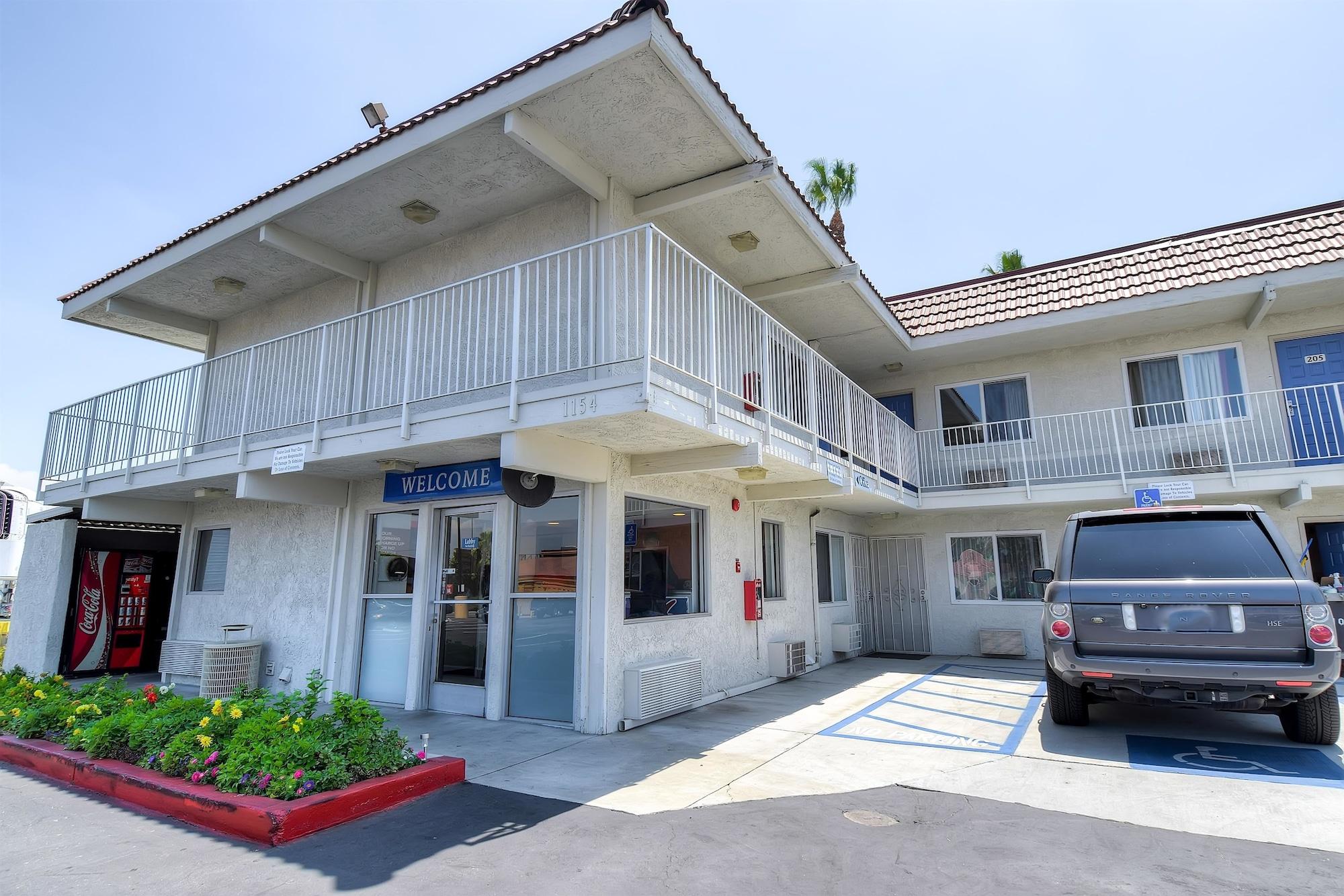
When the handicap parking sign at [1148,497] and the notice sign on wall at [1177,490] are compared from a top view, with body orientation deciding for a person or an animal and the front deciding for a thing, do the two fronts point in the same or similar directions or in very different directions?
same or similar directions

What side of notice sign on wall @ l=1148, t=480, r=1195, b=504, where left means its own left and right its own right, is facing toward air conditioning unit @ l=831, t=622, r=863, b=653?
right

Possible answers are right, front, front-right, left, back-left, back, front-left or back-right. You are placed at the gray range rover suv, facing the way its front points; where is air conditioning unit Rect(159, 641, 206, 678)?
left

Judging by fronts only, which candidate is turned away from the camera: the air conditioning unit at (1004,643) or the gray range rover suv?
the gray range rover suv

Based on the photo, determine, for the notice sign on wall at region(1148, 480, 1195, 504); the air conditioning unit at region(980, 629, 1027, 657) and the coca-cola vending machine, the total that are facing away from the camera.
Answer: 0

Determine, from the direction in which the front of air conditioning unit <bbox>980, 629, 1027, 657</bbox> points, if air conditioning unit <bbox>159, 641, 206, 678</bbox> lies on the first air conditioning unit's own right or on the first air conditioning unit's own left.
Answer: on the first air conditioning unit's own right

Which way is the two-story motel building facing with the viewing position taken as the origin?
facing the viewer and to the left of the viewer

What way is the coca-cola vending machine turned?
toward the camera

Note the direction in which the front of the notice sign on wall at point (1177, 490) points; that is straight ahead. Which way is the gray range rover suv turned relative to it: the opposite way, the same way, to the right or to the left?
the opposite way

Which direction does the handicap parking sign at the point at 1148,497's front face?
toward the camera

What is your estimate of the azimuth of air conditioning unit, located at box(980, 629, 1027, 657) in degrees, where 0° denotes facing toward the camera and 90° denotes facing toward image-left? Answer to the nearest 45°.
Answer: approximately 0°

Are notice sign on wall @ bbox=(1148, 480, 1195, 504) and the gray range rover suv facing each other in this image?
yes

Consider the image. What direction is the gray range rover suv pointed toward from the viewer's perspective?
away from the camera

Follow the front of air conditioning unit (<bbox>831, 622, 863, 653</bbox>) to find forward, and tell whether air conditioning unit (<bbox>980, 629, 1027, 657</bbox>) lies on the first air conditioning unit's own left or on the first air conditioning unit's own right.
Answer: on the first air conditioning unit's own left

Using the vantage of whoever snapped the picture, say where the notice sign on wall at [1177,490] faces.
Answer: facing the viewer

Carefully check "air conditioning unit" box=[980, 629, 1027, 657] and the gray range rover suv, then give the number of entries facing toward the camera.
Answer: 1

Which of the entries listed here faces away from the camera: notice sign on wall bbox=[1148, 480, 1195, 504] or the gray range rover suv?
the gray range rover suv
